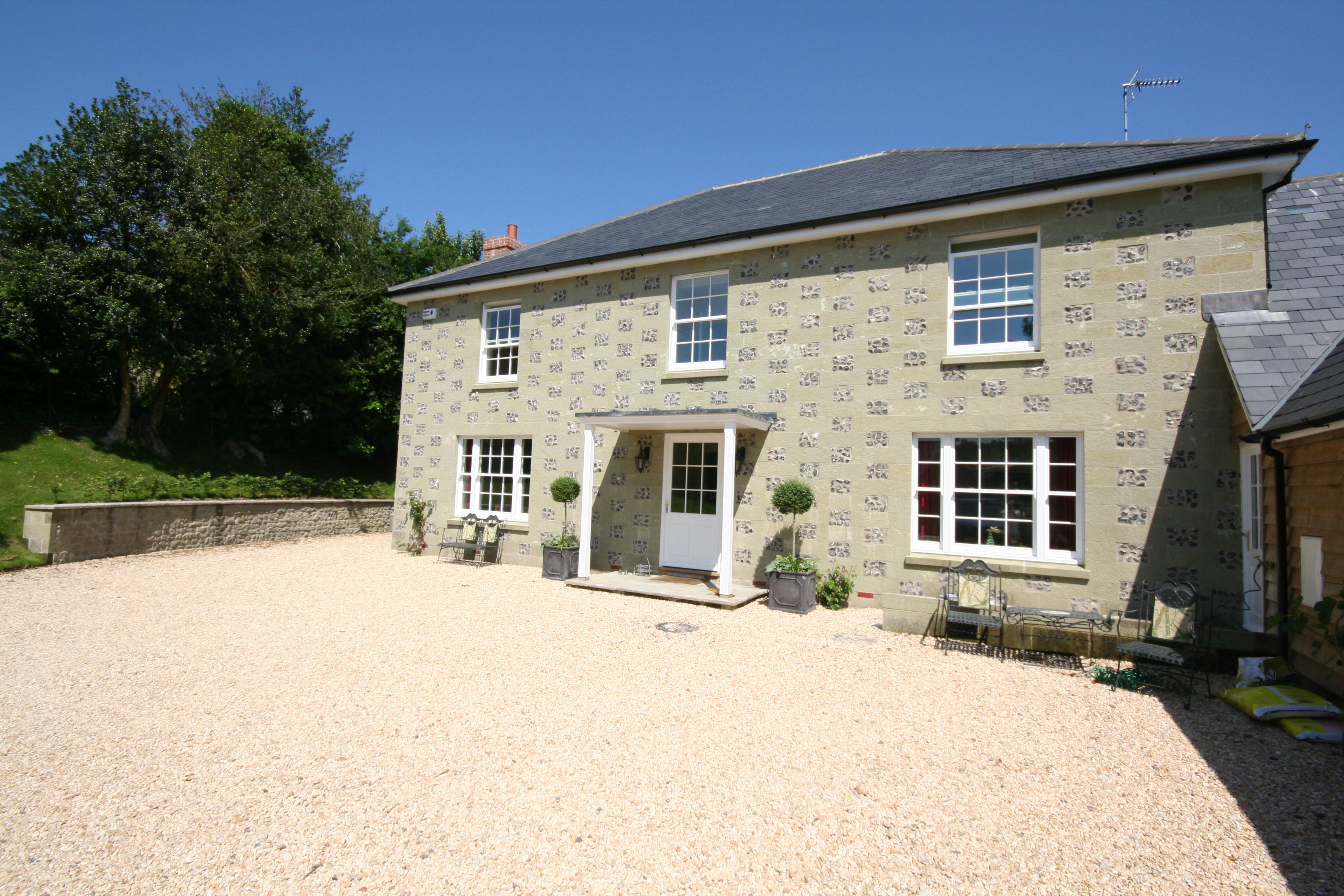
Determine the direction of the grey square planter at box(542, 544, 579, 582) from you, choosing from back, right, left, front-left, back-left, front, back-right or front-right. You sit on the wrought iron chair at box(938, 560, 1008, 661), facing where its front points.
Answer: right

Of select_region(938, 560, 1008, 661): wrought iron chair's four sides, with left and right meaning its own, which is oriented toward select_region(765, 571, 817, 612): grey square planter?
right

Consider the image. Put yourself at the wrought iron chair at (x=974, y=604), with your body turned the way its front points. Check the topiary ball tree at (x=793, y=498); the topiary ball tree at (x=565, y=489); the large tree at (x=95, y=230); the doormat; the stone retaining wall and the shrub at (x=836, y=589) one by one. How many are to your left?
0

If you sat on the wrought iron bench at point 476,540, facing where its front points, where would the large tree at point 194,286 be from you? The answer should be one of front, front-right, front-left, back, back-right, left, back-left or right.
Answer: right

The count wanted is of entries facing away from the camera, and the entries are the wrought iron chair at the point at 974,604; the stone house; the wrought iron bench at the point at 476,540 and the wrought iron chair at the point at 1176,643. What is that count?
0

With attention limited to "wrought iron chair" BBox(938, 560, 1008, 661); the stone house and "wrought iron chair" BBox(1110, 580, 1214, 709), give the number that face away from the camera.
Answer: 0

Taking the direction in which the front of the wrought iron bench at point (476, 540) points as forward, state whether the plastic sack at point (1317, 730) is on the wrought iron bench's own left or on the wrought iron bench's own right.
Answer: on the wrought iron bench's own left

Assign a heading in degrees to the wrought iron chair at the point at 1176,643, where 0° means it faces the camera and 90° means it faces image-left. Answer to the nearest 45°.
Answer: approximately 45°

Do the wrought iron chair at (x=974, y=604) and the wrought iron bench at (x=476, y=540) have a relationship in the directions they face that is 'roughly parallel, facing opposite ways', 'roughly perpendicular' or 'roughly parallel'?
roughly parallel

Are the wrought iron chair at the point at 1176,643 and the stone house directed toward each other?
no

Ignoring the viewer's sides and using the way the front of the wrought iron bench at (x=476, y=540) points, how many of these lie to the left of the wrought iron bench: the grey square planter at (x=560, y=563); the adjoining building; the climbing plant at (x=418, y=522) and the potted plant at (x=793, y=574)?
3

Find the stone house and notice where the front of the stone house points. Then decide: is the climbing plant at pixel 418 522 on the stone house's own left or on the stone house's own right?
on the stone house's own right

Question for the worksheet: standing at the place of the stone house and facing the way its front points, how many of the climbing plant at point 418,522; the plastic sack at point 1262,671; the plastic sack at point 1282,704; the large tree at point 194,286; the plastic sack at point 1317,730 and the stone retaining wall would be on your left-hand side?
3

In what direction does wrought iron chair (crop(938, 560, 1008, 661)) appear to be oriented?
toward the camera

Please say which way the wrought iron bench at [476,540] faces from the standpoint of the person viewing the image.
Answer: facing the viewer and to the left of the viewer
